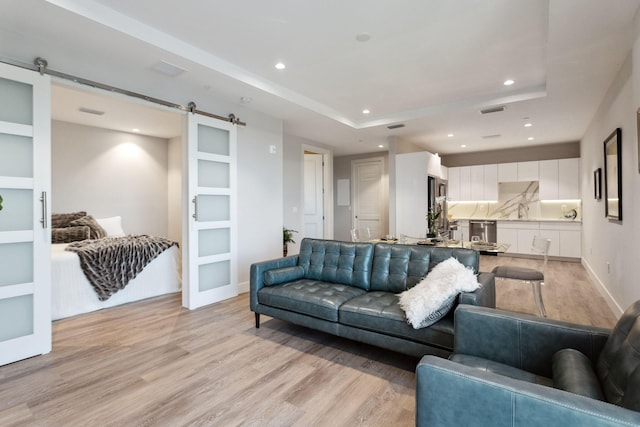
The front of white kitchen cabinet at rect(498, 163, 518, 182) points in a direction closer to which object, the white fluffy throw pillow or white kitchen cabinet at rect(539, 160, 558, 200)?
the white fluffy throw pillow

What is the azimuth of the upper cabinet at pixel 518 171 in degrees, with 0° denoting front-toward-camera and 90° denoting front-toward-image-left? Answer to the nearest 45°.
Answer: approximately 0°

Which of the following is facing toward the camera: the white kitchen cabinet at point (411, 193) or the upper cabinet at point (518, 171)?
the upper cabinet

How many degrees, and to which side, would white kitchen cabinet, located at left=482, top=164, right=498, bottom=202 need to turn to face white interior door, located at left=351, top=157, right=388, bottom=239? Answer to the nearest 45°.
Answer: approximately 45° to its right

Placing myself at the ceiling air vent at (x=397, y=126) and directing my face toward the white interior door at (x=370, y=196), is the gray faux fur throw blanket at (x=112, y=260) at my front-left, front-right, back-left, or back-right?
back-left

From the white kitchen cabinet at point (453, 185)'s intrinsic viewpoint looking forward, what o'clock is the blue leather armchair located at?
The blue leather armchair is roughly at 12 o'clock from the white kitchen cabinet.

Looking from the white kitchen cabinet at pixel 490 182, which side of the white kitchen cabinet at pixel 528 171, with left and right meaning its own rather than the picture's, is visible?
right

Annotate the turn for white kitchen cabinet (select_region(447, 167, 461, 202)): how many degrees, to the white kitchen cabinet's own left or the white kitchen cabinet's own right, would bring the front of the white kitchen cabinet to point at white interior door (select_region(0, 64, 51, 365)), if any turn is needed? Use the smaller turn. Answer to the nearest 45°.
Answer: approximately 45° to the white kitchen cabinet's own right

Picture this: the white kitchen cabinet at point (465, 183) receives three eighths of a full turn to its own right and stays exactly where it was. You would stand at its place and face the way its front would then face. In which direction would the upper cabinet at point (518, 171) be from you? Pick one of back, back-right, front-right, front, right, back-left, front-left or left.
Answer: back-right

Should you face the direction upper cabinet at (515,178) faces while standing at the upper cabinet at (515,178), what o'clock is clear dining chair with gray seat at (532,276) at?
The clear dining chair with gray seat is roughly at 12 o'clock from the upper cabinet.

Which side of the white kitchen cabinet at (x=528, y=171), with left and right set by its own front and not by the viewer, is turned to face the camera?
front

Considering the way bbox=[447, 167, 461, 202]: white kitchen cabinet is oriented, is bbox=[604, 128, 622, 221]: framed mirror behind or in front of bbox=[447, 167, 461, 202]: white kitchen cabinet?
in front

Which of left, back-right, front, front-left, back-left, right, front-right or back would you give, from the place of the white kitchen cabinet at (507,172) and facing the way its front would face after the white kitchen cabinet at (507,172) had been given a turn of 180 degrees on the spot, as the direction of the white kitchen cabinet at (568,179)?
right

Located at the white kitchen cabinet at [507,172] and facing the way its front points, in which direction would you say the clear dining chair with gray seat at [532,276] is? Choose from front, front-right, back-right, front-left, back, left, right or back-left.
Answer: front

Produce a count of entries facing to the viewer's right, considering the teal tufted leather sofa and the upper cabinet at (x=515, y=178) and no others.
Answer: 0

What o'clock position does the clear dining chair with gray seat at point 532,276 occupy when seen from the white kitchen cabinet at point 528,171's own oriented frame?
The clear dining chair with gray seat is roughly at 12 o'clock from the white kitchen cabinet.

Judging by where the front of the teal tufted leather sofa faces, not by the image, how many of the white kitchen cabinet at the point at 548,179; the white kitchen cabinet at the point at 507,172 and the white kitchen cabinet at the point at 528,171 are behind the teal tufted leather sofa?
3

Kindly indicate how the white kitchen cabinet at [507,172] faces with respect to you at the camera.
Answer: facing the viewer

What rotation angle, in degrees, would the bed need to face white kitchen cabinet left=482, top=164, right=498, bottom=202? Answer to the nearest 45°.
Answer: approximately 45° to its left

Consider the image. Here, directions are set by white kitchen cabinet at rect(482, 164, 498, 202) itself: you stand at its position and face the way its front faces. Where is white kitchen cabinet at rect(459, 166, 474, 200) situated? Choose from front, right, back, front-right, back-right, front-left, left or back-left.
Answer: right

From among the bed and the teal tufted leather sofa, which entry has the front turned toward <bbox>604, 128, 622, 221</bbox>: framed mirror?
the bed

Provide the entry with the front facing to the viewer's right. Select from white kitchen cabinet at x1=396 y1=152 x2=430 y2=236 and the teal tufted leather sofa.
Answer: the white kitchen cabinet

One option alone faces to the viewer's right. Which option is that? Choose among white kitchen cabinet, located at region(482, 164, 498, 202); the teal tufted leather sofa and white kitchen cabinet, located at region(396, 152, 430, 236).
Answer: white kitchen cabinet, located at region(396, 152, 430, 236)
